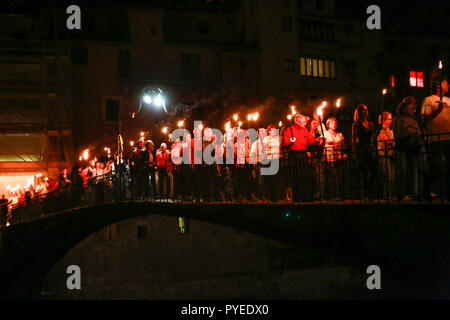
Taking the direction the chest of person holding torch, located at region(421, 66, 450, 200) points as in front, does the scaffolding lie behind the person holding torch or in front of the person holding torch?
behind

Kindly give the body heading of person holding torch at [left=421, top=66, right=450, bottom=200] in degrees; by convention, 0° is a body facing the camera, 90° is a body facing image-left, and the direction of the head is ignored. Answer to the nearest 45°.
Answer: approximately 315°
